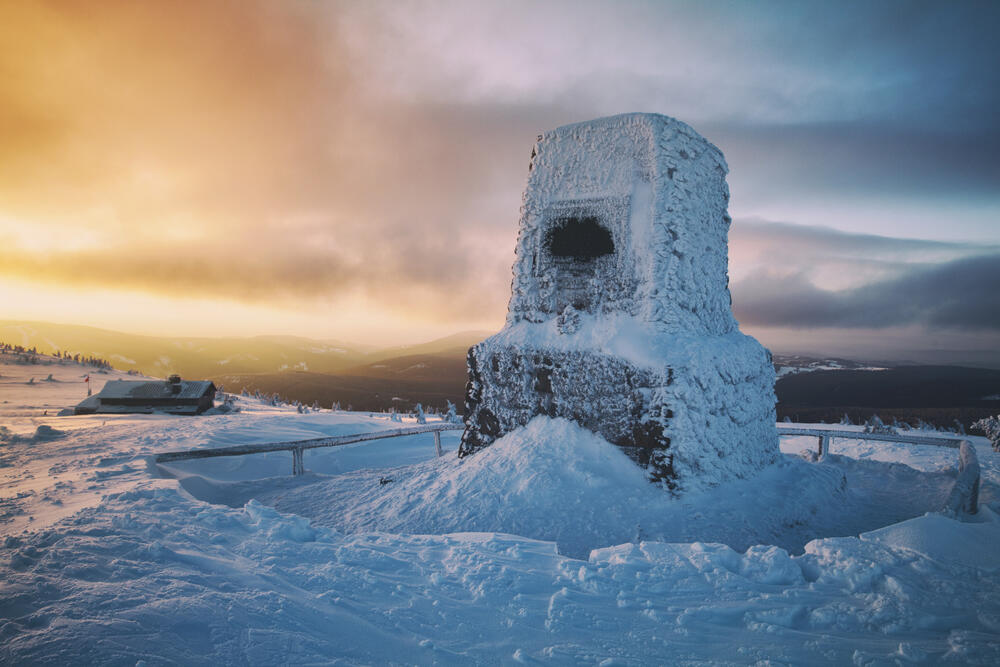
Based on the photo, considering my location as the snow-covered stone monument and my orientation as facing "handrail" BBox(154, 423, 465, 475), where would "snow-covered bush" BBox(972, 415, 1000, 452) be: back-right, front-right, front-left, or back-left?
back-right

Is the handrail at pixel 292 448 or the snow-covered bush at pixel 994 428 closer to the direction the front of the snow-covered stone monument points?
the handrail

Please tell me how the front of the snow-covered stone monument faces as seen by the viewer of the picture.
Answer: facing the viewer and to the left of the viewer

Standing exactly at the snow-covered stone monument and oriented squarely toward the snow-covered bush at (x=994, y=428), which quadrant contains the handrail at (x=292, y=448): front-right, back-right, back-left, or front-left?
back-left

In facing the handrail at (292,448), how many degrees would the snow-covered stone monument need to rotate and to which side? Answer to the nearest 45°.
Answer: approximately 45° to its right

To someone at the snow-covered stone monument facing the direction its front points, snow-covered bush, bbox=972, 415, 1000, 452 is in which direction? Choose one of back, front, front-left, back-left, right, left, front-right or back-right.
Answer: back
